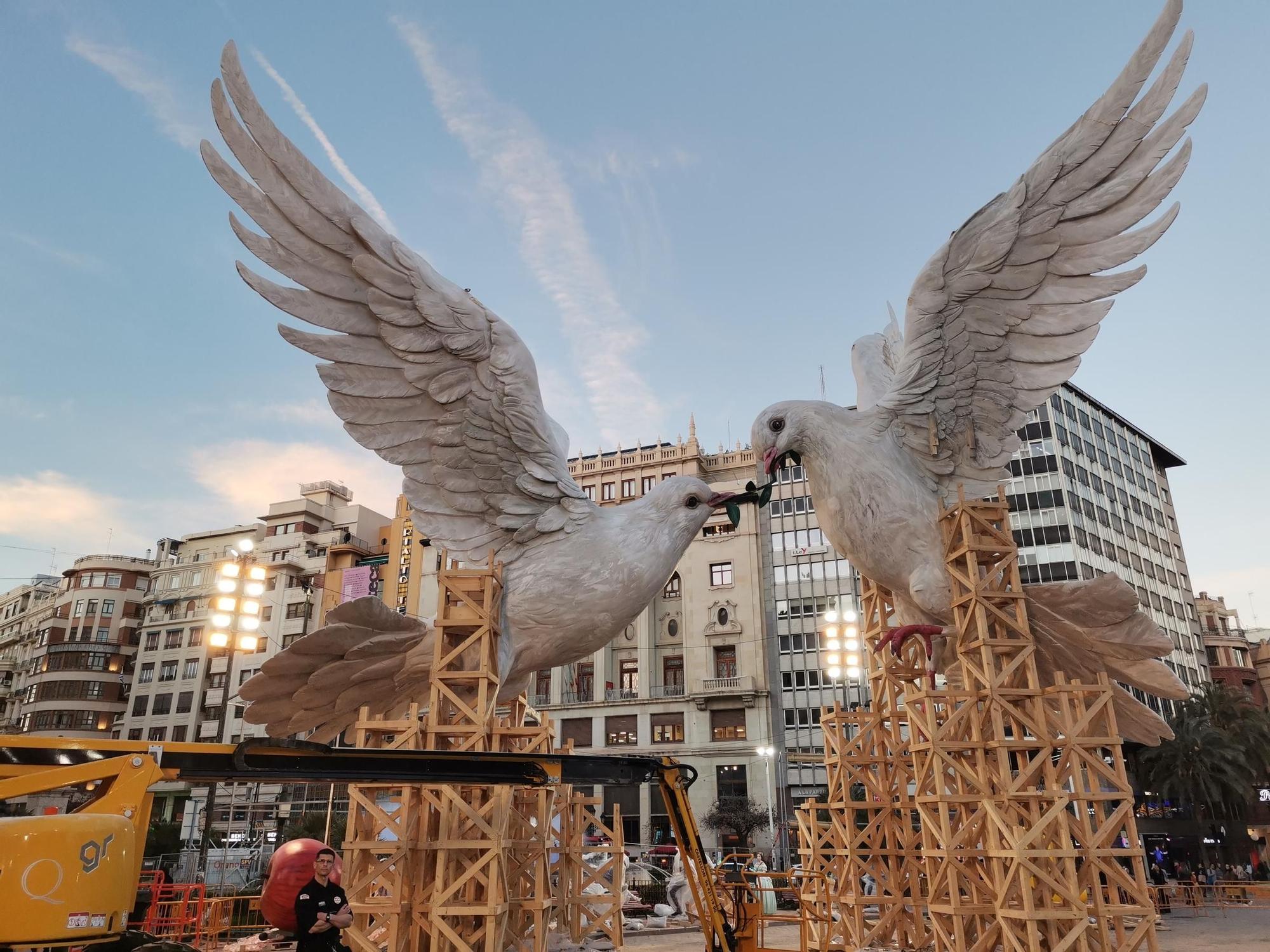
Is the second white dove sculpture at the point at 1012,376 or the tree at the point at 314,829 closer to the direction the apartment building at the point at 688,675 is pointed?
the second white dove sculpture

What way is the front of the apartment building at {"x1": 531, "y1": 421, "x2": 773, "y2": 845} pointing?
toward the camera

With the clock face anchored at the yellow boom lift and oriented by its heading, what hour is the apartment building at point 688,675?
The apartment building is roughly at 10 o'clock from the yellow boom lift.

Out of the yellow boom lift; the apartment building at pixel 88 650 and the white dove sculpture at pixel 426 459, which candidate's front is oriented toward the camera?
the apartment building

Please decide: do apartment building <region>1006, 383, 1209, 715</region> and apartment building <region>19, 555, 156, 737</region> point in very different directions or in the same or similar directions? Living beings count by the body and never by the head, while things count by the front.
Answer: same or similar directions

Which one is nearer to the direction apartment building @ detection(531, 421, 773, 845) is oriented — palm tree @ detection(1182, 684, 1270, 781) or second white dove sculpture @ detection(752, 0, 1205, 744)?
the second white dove sculpture

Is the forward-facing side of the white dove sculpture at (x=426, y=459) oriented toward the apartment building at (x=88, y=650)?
no

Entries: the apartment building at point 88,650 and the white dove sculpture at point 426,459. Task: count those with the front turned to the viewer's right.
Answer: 1

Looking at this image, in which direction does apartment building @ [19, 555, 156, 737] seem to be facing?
toward the camera

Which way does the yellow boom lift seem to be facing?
to the viewer's right

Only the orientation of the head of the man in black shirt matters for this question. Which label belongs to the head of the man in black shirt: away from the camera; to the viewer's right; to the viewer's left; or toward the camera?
toward the camera

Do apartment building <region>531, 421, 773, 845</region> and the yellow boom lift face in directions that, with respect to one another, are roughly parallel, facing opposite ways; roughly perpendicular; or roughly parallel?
roughly perpendicular

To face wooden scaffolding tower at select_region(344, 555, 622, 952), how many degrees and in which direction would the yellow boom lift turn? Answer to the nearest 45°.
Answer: approximately 45° to its left

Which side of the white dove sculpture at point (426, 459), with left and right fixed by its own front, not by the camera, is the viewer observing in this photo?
right

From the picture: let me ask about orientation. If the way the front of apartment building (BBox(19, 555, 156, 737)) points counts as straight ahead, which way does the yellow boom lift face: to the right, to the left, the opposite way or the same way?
to the left

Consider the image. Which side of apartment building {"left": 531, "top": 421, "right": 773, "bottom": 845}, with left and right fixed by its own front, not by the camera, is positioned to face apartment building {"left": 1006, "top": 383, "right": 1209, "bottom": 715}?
left

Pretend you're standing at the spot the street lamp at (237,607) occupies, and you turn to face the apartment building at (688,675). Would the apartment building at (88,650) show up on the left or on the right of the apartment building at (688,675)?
left

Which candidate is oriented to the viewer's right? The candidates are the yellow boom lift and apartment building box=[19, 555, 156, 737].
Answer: the yellow boom lift
